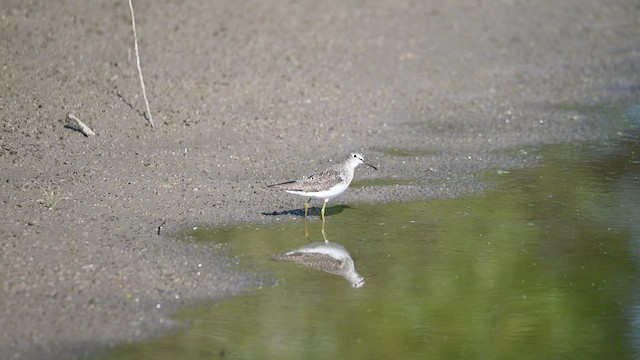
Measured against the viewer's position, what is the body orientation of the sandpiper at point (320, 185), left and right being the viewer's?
facing to the right of the viewer

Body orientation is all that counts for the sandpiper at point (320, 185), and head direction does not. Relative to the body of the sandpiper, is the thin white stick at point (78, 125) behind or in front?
behind
